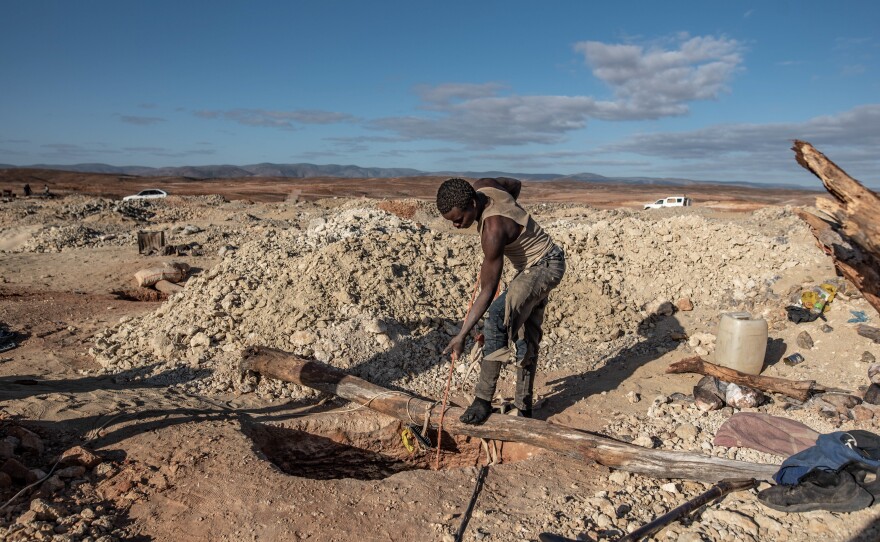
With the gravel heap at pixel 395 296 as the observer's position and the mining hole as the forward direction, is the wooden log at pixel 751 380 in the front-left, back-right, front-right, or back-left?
front-left

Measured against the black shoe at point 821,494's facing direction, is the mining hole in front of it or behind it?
in front

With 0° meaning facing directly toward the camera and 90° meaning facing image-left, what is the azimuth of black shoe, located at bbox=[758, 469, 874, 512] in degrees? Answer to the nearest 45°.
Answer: approximately 90°

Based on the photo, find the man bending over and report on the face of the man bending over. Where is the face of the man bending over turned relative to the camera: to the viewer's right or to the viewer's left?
to the viewer's left

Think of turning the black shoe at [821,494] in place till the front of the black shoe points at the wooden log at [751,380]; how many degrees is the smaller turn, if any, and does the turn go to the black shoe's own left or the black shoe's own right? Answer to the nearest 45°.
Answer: approximately 90° to the black shoe's own right

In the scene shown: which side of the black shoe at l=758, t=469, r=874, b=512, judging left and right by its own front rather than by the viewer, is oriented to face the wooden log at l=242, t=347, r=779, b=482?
front

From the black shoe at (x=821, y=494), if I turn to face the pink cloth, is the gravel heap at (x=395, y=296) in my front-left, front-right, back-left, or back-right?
front-left

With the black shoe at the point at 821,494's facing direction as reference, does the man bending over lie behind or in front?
in front

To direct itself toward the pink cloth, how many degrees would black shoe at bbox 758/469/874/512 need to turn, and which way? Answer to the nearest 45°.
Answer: approximately 90° to its right
